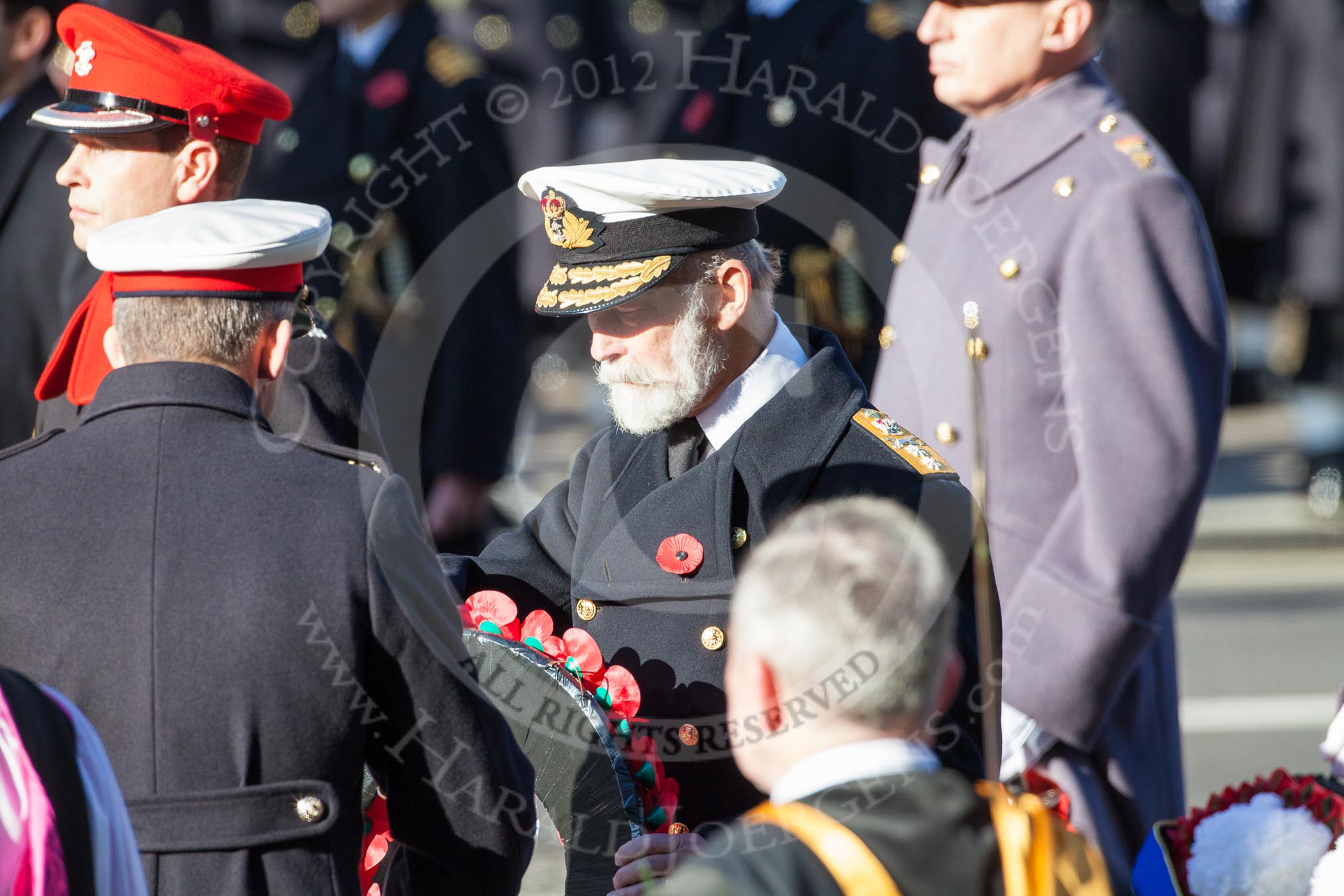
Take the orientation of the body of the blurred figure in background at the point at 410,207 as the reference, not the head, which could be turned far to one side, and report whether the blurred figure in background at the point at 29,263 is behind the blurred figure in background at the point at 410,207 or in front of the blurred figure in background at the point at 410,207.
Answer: in front

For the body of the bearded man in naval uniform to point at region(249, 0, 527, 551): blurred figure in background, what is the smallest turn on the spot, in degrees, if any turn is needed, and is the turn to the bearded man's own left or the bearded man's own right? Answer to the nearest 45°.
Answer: approximately 135° to the bearded man's own right

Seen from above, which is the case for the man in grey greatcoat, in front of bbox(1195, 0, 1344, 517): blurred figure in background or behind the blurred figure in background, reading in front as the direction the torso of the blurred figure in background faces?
in front

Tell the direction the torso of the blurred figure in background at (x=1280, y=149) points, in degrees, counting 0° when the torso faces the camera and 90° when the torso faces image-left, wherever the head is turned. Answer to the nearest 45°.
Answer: approximately 45°

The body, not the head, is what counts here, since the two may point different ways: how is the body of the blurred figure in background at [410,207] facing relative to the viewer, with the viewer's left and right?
facing the viewer and to the left of the viewer

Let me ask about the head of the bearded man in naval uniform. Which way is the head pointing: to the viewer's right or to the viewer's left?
to the viewer's left

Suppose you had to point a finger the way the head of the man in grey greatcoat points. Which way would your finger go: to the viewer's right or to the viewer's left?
to the viewer's left

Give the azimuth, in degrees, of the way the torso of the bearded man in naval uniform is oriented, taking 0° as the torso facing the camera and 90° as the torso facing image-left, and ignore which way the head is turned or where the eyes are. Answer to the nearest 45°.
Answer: approximately 45°
